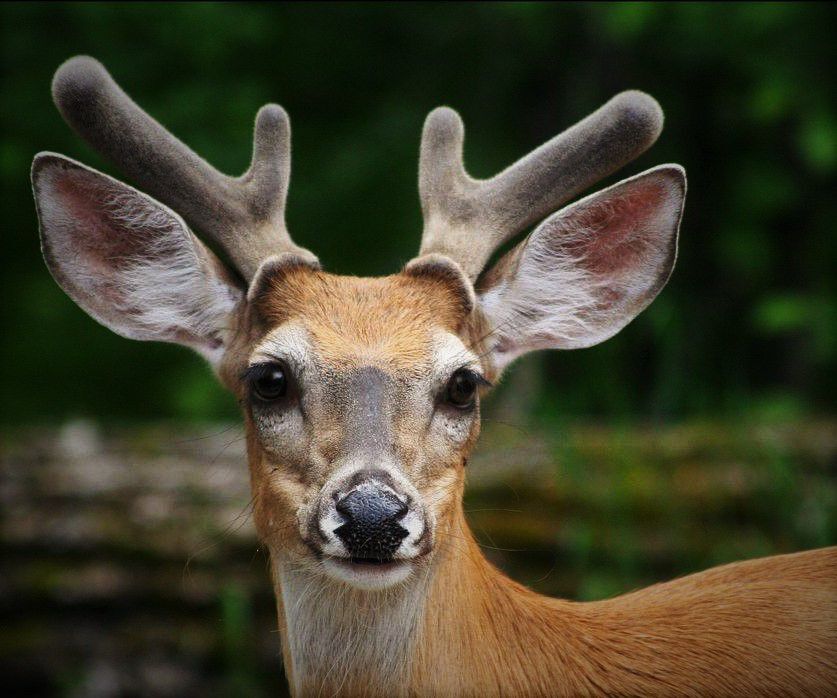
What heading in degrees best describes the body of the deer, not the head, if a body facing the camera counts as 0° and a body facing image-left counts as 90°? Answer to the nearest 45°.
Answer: approximately 45°
